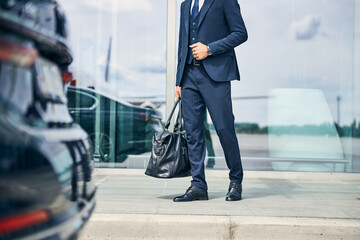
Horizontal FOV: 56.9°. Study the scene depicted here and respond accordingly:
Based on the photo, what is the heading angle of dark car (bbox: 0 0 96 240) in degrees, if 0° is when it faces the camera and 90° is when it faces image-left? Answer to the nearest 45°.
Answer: approximately 135°

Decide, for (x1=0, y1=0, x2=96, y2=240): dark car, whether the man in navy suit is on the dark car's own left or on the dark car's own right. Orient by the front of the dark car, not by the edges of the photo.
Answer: on the dark car's own right
